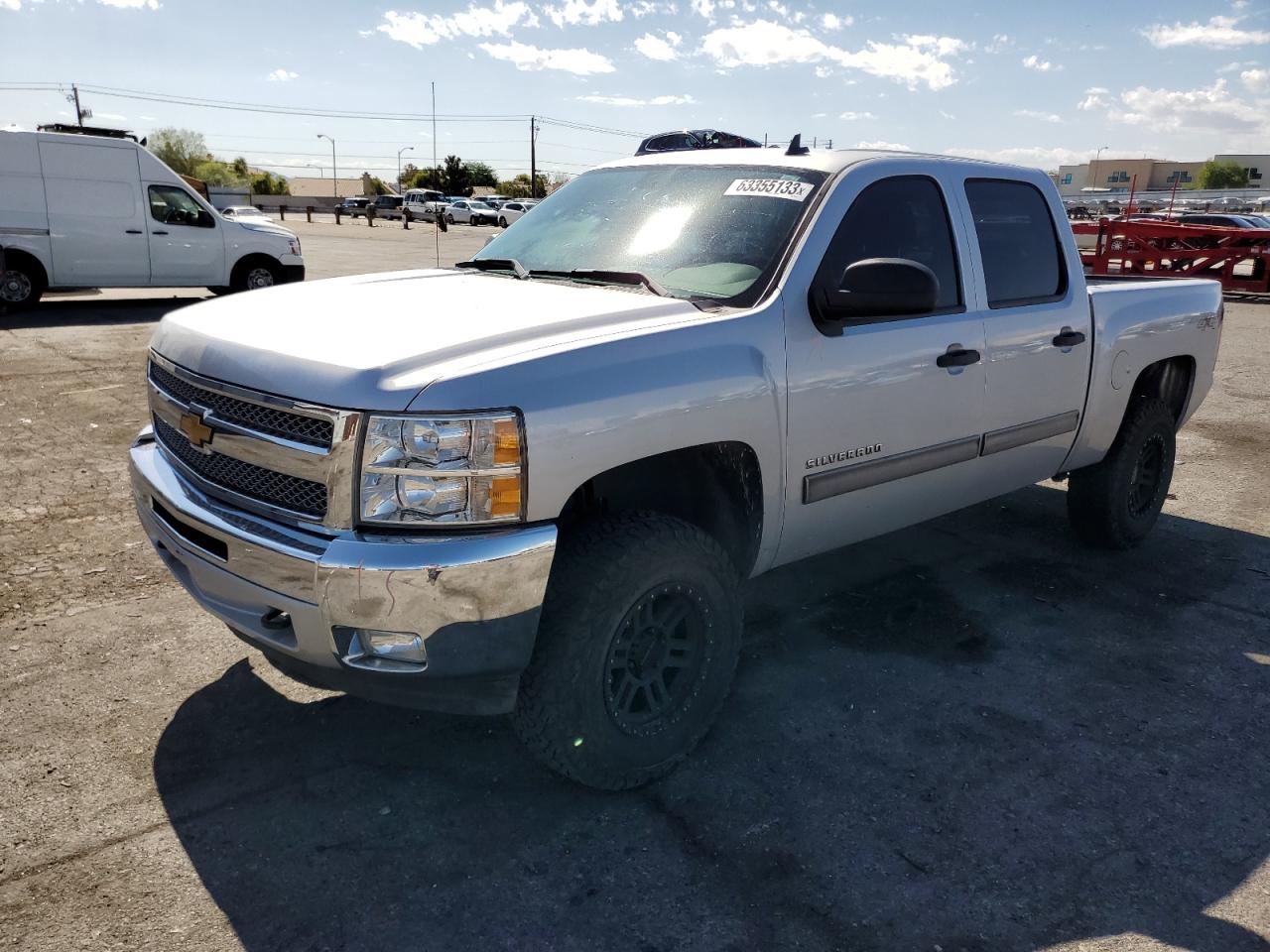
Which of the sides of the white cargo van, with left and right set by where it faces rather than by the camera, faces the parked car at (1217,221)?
front

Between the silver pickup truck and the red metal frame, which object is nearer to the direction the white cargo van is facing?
the red metal frame

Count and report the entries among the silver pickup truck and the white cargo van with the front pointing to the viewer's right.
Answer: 1

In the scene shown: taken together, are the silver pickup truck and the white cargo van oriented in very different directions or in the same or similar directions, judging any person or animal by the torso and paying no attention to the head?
very different directions

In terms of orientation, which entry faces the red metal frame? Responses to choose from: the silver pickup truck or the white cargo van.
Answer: the white cargo van

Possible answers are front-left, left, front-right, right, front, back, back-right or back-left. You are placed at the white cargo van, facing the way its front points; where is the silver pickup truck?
right

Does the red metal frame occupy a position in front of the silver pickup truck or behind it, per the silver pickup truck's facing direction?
behind

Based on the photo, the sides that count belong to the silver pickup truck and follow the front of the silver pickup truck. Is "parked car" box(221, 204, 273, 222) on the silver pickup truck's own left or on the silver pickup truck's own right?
on the silver pickup truck's own right

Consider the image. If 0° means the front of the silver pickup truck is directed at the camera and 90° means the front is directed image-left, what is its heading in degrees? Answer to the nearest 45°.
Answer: approximately 45°

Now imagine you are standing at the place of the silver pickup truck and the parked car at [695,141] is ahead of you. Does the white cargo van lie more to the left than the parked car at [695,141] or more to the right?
left

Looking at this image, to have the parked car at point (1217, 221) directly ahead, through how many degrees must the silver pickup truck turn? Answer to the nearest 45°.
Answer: approximately 180°

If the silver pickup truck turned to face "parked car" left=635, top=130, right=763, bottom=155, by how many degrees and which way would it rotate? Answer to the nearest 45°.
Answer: approximately 135° to its right

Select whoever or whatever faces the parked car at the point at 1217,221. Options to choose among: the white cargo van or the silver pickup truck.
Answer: the white cargo van

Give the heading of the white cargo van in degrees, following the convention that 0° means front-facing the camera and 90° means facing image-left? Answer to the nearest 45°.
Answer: approximately 270°
